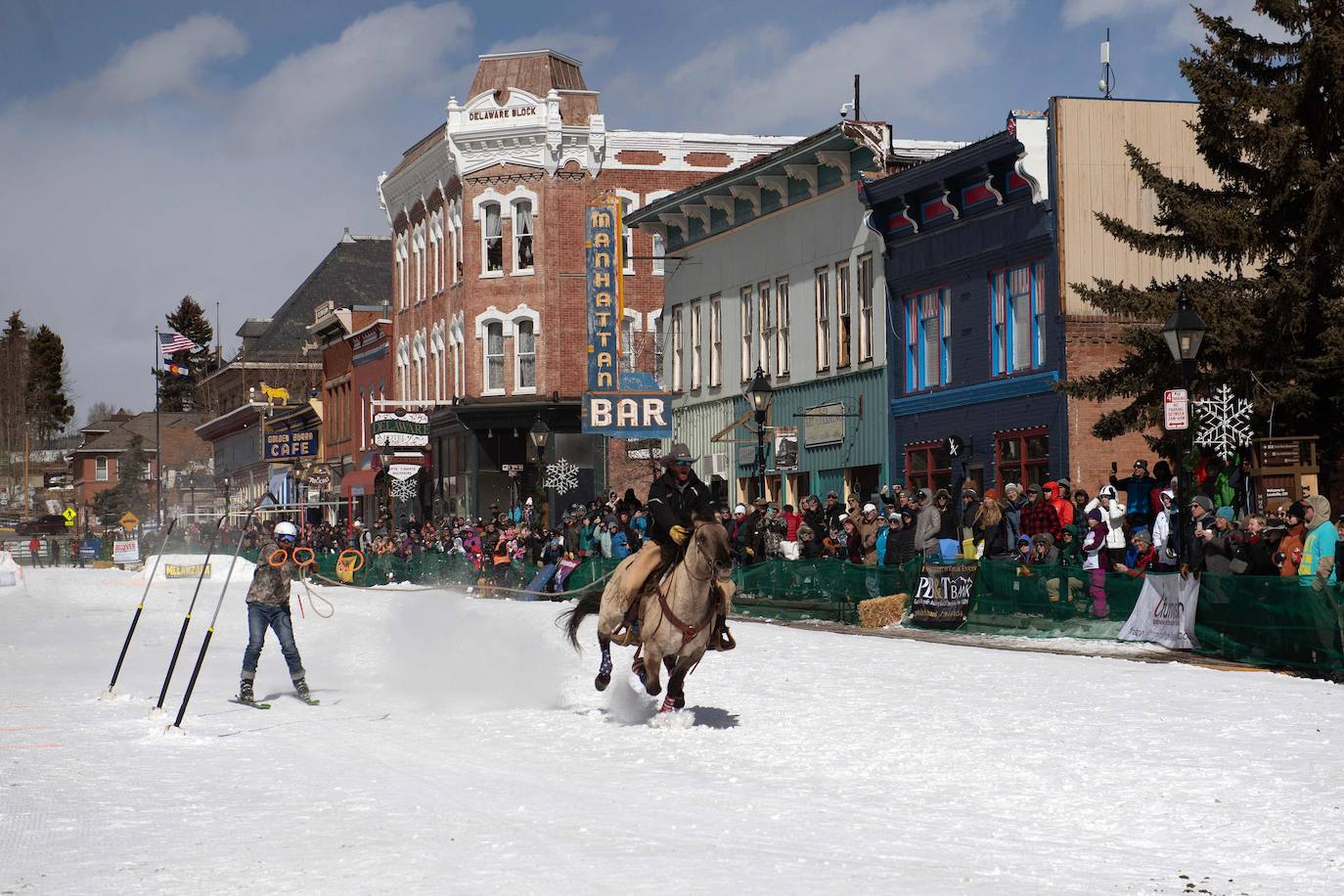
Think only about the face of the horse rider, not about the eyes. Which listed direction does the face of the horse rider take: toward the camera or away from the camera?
toward the camera

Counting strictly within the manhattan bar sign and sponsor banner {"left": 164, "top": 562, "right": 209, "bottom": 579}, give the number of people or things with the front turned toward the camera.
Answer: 2

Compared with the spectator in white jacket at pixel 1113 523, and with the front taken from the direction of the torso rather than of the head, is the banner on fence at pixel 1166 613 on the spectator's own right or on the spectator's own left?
on the spectator's own left

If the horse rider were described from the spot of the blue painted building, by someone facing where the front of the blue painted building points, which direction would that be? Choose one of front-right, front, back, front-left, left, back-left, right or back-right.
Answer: front-left

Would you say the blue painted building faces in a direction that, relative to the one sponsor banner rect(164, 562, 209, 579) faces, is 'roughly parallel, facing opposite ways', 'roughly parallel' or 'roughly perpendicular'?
roughly perpendicular

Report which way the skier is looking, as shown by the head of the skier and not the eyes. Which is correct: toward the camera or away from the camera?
toward the camera

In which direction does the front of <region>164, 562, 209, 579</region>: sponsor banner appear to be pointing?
toward the camera

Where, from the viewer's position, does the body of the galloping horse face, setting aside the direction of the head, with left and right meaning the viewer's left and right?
facing the viewer and to the right of the viewer

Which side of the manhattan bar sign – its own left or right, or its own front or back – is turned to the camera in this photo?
front

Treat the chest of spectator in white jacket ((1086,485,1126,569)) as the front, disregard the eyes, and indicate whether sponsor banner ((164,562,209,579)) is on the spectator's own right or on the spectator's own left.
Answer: on the spectator's own right

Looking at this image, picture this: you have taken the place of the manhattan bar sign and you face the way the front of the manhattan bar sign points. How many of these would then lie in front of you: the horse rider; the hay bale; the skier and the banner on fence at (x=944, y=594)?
4

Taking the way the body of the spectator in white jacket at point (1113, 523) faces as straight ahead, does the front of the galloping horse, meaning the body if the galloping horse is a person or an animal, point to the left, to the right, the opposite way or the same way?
to the left

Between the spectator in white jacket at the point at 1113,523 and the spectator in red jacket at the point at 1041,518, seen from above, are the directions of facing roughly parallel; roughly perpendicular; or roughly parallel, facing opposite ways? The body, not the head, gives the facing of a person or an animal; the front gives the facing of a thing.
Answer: roughly parallel

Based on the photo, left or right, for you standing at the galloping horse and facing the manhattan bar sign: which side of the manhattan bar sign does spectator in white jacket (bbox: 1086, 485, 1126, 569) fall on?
right

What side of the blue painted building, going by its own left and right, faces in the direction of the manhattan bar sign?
right

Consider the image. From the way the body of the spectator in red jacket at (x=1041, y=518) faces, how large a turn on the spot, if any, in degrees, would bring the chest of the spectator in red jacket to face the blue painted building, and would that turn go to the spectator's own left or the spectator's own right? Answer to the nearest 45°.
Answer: approximately 135° to the spectator's own right

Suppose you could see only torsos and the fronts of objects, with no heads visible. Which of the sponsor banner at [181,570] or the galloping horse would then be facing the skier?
the sponsor banner
